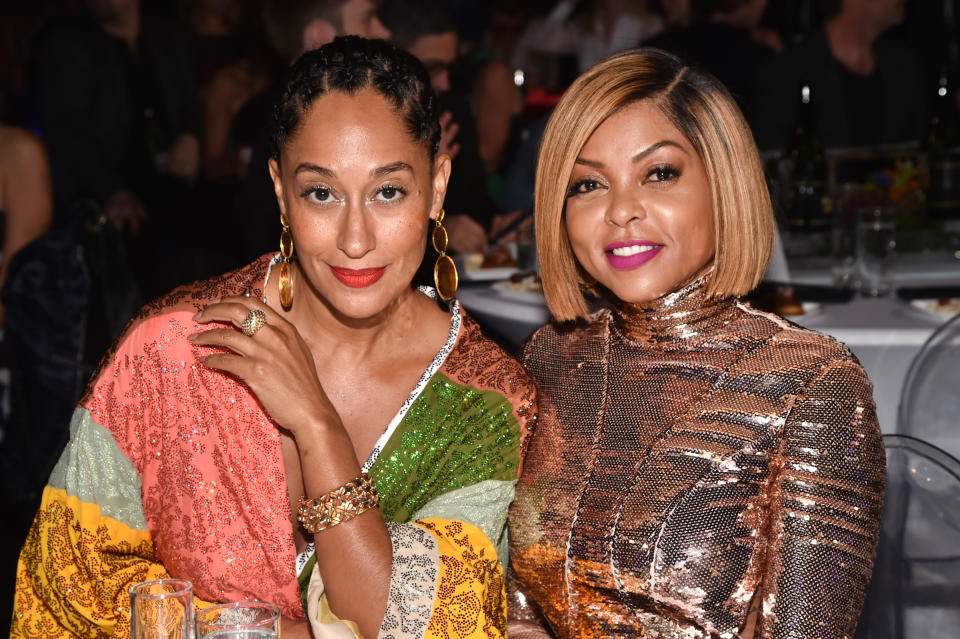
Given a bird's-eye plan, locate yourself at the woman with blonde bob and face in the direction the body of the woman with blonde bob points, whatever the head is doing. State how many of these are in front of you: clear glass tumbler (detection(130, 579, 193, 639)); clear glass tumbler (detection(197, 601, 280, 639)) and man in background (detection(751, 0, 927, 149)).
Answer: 2

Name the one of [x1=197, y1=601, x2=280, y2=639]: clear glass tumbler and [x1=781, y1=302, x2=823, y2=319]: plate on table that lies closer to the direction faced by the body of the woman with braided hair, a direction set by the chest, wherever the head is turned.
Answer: the clear glass tumbler

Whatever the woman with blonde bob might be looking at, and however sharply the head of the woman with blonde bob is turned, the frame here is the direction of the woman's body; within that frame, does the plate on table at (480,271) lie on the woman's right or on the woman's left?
on the woman's right

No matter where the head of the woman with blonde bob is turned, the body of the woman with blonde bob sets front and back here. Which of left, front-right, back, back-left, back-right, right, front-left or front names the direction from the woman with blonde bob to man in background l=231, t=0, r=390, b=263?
right

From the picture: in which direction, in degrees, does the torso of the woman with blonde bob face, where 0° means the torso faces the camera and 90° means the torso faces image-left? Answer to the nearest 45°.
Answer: approximately 45°
